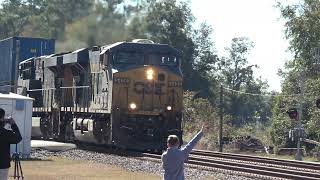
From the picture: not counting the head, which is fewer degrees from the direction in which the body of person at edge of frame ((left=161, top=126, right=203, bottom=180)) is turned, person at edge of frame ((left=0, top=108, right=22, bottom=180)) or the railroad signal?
the railroad signal

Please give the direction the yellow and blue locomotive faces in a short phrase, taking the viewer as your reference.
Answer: facing the viewer and to the right of the viewer

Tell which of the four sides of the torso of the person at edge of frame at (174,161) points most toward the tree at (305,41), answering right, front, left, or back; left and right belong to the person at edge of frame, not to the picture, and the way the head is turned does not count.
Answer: front

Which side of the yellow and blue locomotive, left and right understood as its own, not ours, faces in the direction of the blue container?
back

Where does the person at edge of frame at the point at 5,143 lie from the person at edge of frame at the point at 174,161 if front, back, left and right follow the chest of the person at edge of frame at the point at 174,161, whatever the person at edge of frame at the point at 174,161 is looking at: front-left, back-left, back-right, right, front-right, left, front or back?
left

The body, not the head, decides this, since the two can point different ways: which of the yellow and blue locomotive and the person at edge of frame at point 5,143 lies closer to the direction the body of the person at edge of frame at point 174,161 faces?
the yellow and blue locomotive

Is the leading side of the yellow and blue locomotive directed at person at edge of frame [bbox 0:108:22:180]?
no

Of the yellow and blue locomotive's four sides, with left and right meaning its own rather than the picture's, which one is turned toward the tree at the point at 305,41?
left

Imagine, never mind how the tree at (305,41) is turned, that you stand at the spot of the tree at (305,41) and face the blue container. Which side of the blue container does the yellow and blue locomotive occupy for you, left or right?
left

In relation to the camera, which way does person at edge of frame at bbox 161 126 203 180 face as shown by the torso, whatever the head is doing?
away from the camera

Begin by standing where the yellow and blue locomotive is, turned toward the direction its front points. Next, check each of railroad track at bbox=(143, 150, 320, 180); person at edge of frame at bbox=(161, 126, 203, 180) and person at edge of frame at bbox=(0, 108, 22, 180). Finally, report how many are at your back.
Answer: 0

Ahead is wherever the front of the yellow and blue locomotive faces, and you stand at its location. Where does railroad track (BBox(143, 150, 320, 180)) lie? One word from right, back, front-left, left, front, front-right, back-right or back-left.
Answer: front

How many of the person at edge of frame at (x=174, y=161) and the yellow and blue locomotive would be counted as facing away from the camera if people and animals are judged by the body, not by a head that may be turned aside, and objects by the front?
1
